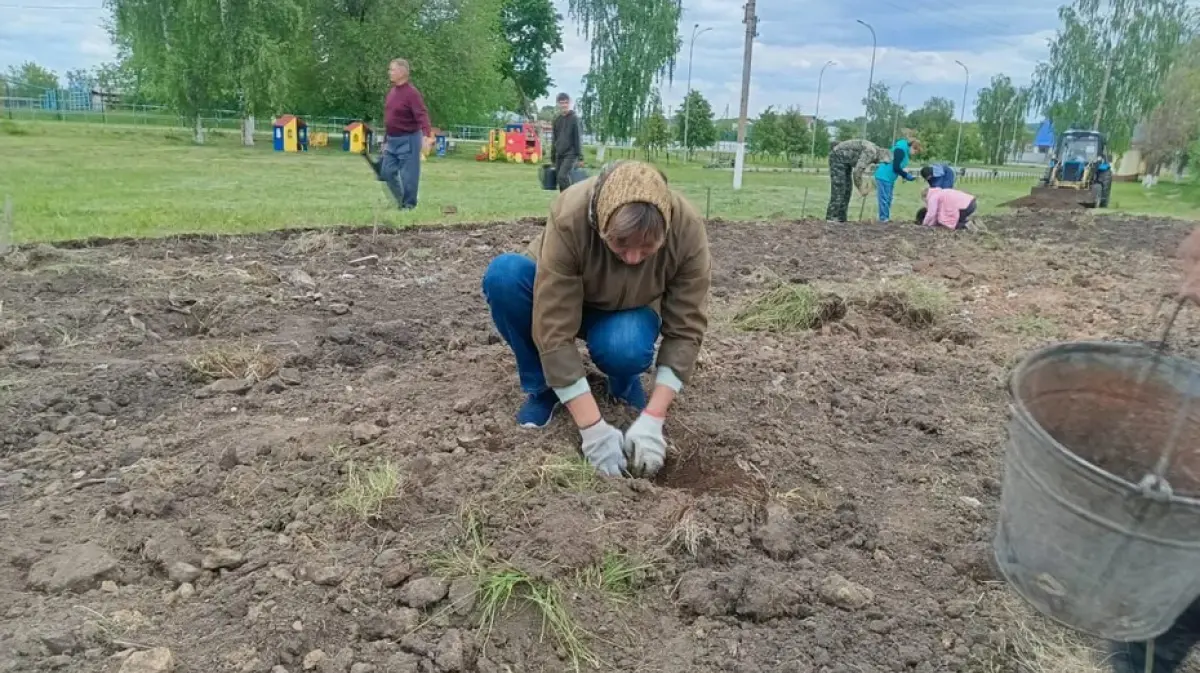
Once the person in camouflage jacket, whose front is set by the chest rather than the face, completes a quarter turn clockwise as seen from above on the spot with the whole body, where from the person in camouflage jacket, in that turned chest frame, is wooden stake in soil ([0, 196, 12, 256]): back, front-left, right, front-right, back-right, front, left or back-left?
front-right

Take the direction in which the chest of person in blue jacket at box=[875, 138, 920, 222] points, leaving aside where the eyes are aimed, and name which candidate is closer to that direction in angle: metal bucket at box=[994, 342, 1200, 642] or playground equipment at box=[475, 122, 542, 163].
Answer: the metal bucket

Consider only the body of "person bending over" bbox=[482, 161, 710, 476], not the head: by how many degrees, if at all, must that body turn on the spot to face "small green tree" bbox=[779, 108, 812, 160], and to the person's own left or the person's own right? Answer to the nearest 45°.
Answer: approximately 180°

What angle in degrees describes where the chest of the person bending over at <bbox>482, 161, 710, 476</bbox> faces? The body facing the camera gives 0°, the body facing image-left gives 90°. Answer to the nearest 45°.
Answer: approximately 0°

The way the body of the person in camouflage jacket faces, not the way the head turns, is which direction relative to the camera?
to the viewer's right

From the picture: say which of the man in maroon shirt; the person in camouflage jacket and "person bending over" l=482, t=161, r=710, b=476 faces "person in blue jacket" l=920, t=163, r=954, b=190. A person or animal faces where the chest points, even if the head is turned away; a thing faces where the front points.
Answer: the person in camouflage jacket

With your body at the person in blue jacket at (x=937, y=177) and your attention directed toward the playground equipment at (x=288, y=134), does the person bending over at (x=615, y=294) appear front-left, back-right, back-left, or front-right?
back-left

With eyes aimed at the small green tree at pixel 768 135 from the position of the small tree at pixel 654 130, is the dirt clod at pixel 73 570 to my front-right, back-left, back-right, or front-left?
back-right

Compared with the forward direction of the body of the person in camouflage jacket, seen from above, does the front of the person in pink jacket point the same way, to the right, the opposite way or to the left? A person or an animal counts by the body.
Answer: the opposite way

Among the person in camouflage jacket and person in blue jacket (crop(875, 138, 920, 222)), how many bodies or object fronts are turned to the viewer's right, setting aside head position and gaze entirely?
2

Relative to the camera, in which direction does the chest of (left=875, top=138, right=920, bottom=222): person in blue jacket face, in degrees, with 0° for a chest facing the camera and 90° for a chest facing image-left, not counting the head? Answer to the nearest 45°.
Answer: approximately 270°

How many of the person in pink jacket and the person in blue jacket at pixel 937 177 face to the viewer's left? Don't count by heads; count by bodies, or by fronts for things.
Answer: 2
